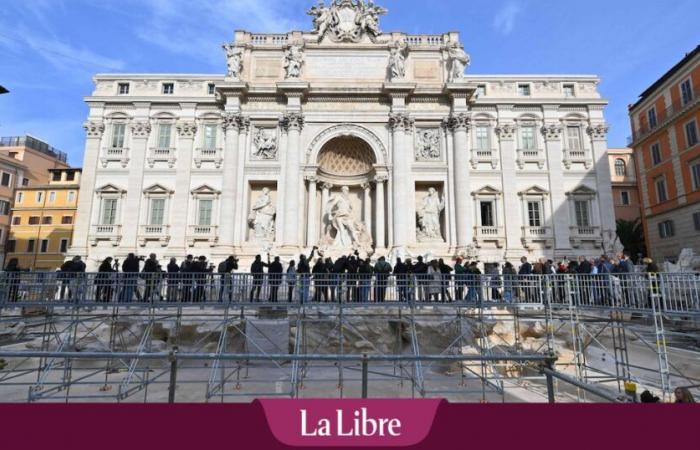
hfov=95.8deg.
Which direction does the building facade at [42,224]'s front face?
toward the camera

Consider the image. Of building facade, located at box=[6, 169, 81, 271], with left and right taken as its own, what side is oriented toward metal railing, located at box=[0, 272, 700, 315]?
front

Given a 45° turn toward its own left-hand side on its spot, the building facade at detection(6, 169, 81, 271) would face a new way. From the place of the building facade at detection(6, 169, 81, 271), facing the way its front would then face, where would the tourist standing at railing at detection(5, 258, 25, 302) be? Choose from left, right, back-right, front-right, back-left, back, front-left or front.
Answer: front-right

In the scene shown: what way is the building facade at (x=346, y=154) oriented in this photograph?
toward the camera

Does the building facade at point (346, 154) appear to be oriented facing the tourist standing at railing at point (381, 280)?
yes

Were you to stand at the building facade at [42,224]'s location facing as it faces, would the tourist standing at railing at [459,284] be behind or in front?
in front

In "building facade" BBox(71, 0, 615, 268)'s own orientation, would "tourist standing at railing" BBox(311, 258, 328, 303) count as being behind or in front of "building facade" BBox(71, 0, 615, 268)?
in front

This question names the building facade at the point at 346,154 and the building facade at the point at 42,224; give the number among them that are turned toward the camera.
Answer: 2

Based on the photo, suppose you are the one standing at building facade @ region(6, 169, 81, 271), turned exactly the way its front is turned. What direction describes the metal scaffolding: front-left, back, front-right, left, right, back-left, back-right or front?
front

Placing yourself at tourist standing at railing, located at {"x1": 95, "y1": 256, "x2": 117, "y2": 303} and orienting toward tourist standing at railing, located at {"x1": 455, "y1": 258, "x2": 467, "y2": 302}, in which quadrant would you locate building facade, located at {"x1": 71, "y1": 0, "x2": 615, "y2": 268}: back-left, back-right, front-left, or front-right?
front-left

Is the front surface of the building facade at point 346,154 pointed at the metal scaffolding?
yes

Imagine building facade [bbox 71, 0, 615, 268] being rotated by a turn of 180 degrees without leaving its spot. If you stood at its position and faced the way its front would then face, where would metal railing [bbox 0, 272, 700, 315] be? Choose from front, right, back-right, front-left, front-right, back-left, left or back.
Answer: back

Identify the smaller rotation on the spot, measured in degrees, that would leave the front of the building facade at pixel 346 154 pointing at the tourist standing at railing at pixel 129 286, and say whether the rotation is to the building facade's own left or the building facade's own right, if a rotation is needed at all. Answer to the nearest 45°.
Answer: approximately 45° to the building facade's own right
